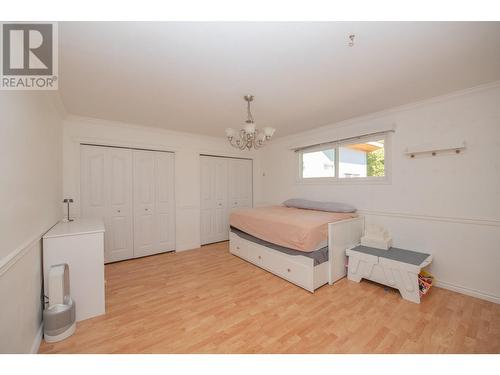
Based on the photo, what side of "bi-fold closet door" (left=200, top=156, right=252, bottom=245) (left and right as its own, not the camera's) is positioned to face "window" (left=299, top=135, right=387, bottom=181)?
front

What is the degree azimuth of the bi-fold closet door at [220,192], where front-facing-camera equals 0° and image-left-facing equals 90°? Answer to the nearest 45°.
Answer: approximately 315°

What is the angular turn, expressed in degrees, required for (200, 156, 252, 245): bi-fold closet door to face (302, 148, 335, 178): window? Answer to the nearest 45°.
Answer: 0° — it already faces it

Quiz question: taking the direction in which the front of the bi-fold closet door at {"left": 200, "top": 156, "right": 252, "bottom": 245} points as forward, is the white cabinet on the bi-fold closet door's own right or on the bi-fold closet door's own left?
on the bi-fold closet door's own right

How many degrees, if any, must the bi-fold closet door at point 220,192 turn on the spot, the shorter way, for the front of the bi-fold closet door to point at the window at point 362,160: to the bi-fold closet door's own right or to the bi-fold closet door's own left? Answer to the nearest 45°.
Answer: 0° — it already faces it

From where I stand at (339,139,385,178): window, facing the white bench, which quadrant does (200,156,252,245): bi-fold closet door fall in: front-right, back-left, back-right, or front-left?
back-right

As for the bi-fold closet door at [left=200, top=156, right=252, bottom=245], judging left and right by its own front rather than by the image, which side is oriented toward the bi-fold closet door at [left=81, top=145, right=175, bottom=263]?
right

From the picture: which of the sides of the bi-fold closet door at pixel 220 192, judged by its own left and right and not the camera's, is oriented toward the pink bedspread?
front

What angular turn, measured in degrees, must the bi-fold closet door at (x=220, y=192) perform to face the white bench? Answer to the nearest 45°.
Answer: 0° — it already faces it

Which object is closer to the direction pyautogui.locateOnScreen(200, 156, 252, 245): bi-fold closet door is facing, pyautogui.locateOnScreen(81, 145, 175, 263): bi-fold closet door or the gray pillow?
the gray pillow

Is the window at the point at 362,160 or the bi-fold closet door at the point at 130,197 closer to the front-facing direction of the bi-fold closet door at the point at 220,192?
the window
